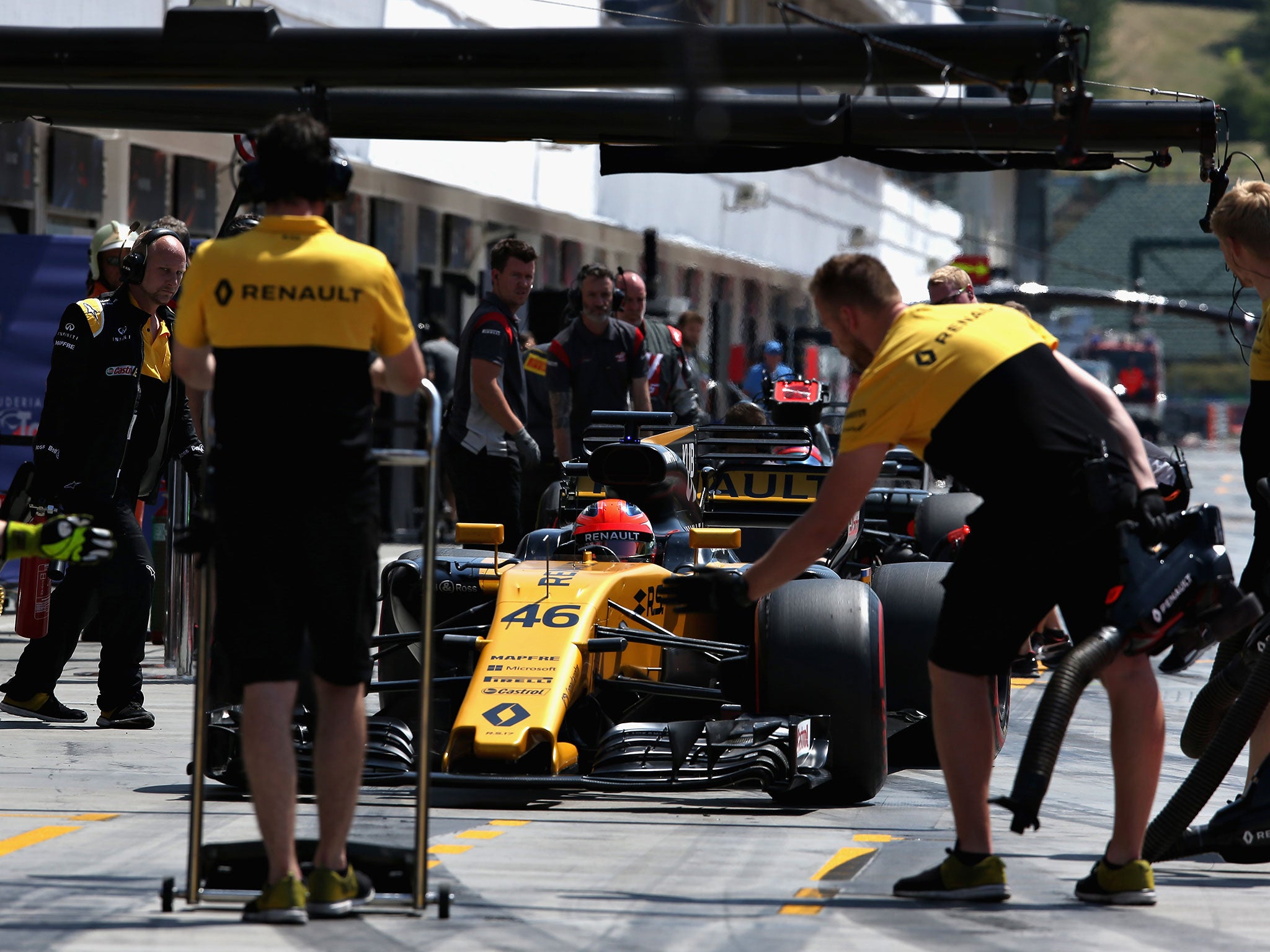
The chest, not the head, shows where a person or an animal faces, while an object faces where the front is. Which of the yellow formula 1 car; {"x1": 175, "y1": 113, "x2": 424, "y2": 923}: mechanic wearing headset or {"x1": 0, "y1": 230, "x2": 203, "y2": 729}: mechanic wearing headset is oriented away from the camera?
{"x1": 175, "y1": 113, "x2": 424, "y2": 923}: mechanic wearing headset

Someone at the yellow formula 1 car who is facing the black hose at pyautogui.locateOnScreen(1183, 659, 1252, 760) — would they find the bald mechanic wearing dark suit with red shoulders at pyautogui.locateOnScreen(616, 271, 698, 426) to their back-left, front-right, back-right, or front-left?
back-left

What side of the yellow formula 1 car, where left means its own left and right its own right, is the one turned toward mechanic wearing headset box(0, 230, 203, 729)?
right

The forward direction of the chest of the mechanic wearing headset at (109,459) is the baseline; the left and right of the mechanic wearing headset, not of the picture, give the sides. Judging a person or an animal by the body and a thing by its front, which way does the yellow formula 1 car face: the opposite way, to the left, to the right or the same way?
to the right

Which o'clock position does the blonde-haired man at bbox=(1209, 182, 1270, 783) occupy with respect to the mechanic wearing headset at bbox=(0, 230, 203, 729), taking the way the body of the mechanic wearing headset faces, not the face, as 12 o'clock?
The blonde-haired man is roughly at 12 o'clock from the mechanic wearing headset.

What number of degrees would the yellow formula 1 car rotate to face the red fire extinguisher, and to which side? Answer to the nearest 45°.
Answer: approximately 90° to its right

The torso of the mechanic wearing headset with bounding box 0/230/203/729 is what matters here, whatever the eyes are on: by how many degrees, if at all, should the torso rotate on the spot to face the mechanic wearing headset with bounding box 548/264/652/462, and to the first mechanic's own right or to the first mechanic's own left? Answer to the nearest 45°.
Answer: approximately 90° to the first mechanic's own left

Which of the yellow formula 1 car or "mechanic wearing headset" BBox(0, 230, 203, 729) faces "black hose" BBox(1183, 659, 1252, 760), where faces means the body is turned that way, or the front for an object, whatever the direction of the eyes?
the mechanic wearing headset

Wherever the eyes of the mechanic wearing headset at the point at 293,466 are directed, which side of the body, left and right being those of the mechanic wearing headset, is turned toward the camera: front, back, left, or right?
back

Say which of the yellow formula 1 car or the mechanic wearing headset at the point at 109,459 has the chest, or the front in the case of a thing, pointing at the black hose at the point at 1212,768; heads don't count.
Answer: the mechanic wearing headset

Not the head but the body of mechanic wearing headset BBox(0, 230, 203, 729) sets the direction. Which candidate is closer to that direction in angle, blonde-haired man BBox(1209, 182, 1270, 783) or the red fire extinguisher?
the blonde-haired man

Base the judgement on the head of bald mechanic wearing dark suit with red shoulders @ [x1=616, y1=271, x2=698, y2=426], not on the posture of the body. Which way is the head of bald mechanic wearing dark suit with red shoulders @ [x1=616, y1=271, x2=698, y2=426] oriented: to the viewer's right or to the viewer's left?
to the viewer's left

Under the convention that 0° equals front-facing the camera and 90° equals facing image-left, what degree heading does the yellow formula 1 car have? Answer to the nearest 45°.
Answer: approximately 45°
